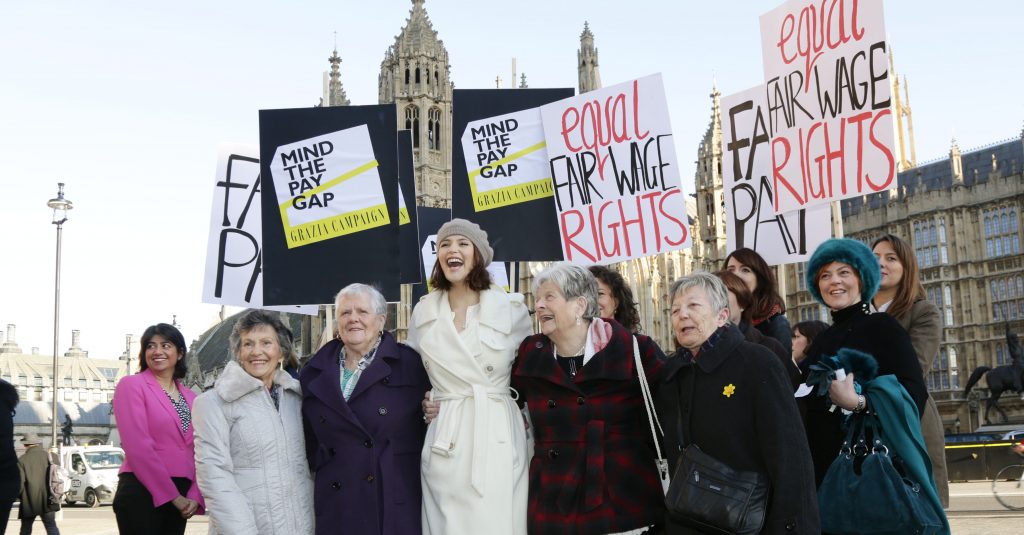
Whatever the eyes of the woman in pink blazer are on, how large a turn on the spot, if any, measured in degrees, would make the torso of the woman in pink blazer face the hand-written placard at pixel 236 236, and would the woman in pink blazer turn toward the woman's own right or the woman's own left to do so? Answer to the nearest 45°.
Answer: approximately 135° to the woman's own left

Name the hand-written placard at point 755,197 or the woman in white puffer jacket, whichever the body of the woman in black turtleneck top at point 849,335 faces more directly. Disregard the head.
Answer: the woman in white puffer jacket

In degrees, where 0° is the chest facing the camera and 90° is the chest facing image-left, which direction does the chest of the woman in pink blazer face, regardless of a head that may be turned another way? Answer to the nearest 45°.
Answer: approximately 315°

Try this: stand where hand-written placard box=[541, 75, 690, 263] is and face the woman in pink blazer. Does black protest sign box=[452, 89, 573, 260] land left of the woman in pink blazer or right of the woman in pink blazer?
right

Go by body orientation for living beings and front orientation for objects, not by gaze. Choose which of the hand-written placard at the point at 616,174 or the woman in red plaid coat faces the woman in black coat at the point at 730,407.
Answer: the hand-written placard

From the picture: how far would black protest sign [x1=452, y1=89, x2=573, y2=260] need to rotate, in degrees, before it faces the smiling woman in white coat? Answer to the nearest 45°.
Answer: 0° — it already faces them

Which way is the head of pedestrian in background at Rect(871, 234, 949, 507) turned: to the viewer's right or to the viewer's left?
to the viewer's left

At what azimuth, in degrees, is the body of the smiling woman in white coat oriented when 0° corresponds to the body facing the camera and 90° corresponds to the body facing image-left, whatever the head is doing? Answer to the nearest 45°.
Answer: approximately 0°

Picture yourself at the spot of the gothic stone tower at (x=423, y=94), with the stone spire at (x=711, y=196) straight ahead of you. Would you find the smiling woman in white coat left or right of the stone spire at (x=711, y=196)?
right

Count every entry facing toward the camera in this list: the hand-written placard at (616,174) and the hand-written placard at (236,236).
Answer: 2

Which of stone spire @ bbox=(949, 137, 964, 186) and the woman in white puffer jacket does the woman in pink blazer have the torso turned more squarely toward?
the woman in white puffer jacket

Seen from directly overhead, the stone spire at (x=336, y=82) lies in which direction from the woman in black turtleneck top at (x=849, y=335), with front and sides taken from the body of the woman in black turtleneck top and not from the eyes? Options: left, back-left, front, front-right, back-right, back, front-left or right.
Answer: right
